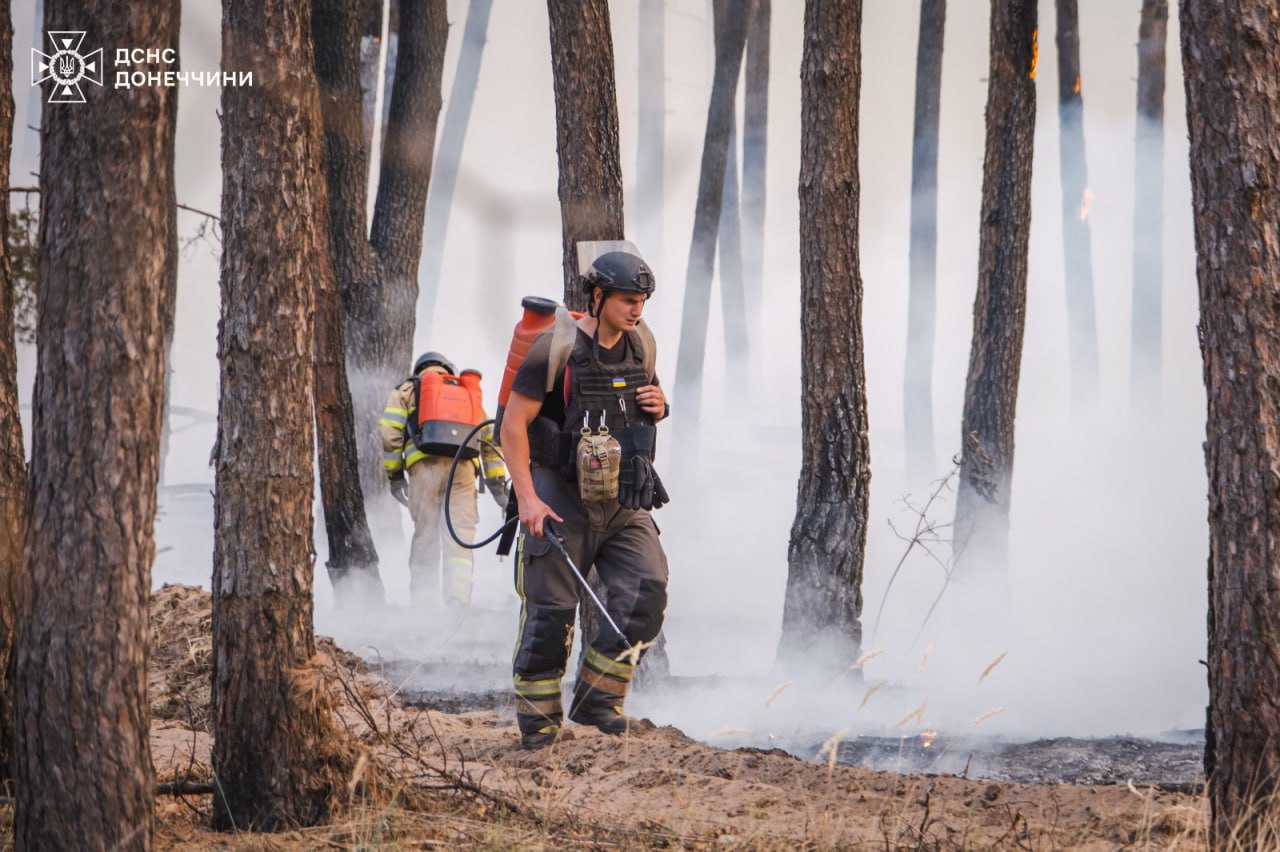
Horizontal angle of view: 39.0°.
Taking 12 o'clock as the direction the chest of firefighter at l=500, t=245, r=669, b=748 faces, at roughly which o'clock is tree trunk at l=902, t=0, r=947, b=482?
The tree trunk is roughly at 8 o'clock from the firefighter.

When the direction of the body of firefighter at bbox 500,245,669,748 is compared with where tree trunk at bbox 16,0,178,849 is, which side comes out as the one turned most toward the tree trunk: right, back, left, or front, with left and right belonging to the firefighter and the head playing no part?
right

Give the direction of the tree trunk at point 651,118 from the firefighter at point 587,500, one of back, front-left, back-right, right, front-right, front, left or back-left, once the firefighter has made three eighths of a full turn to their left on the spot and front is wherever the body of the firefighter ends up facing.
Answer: front

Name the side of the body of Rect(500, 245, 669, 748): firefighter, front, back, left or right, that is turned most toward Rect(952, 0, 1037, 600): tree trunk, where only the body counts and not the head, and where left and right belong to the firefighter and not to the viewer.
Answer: left

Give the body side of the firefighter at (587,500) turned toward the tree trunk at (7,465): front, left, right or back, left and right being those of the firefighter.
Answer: right

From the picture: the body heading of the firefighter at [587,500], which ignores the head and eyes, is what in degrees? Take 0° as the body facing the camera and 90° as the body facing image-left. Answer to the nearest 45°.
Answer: approximately 315°

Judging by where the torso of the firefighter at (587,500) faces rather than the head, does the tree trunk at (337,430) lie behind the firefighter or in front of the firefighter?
behind

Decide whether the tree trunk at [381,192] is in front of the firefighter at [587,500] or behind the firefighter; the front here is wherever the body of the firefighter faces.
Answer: behind

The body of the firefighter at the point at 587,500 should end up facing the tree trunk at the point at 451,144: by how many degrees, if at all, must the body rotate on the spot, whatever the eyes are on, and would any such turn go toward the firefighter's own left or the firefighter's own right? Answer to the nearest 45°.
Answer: approximately 135° to the firefighter's own left
